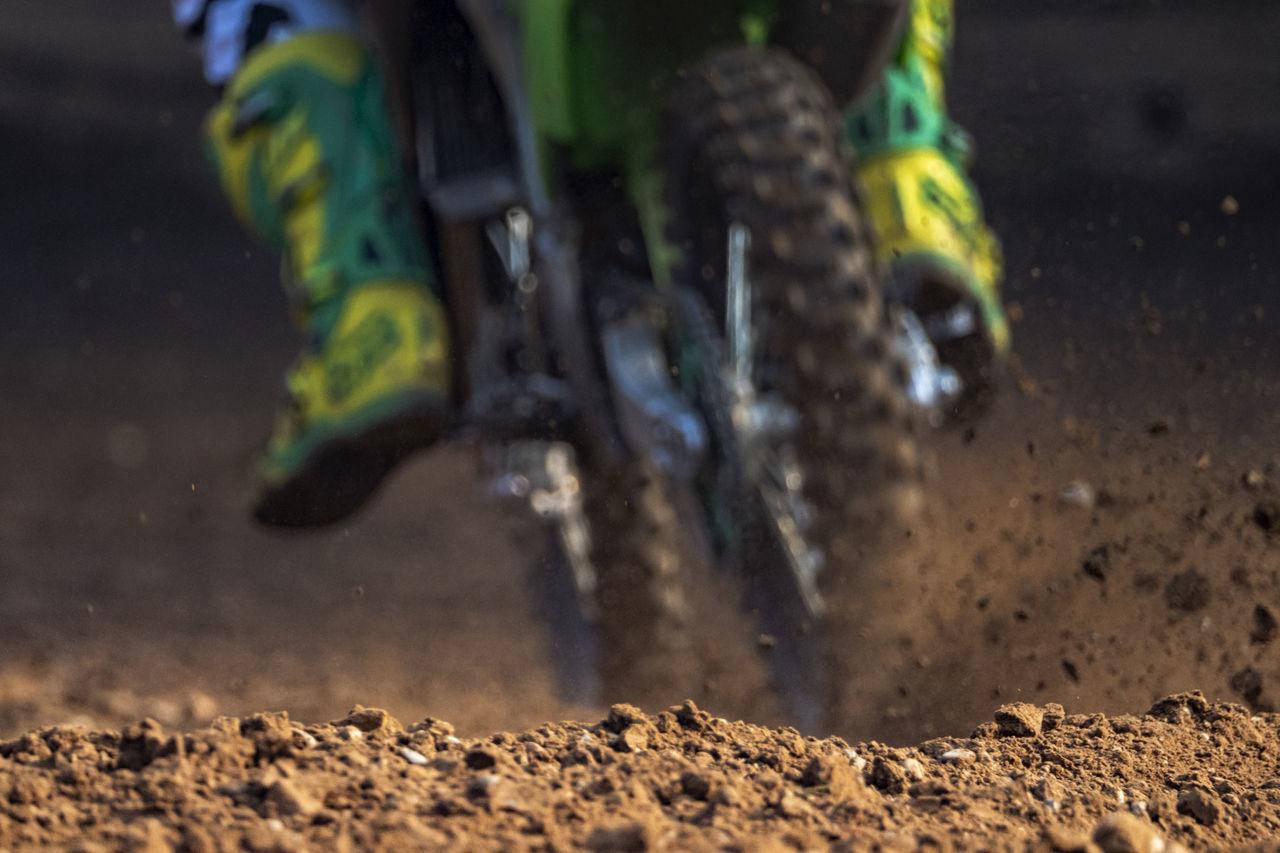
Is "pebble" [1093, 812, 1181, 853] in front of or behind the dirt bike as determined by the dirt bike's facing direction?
behind

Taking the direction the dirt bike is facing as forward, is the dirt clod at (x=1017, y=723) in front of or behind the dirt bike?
behind

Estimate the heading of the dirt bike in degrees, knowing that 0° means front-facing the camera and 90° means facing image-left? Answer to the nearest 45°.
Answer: approximately 135°

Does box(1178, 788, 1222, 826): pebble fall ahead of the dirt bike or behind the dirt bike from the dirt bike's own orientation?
behind
